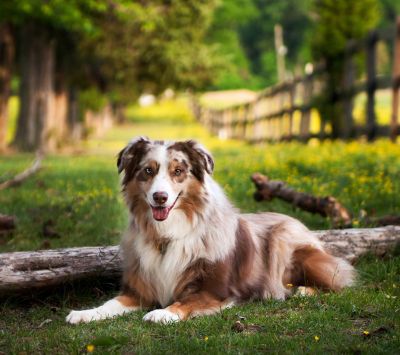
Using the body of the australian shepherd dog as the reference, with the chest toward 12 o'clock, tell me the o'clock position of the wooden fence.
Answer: The wooden fence is roughly at 5 o'clock from the australian shepherd dog.

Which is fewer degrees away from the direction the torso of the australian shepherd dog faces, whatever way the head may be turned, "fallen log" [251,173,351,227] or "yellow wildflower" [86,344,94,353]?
the yellow wildflower

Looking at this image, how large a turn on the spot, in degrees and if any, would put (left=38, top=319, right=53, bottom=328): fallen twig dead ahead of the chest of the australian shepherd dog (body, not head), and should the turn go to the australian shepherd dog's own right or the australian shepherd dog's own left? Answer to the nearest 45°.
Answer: approximately 45° to the australian shepherd dog's own right

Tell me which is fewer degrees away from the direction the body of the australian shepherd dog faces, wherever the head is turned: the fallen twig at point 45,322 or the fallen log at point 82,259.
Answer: the fallen twig

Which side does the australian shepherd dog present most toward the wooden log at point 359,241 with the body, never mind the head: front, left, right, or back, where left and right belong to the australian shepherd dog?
back

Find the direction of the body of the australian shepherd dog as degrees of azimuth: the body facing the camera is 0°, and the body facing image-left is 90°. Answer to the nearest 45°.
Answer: approximately 45°

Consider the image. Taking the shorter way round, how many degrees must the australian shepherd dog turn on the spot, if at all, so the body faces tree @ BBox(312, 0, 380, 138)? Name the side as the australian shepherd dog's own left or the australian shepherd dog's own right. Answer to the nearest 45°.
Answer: approximately 135° to the australian shepherd dog's own right

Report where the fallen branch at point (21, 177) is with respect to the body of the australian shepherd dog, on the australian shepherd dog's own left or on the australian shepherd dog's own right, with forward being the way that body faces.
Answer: on the australian shepherd dog's own right

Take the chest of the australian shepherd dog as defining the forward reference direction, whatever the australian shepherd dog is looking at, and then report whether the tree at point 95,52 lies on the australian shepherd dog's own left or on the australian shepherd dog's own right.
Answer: on the australian shepherd dog's own right

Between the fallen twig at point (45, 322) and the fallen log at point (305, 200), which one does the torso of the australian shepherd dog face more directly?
the fallen twig

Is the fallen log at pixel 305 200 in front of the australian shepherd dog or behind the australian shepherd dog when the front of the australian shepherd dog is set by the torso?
behind
